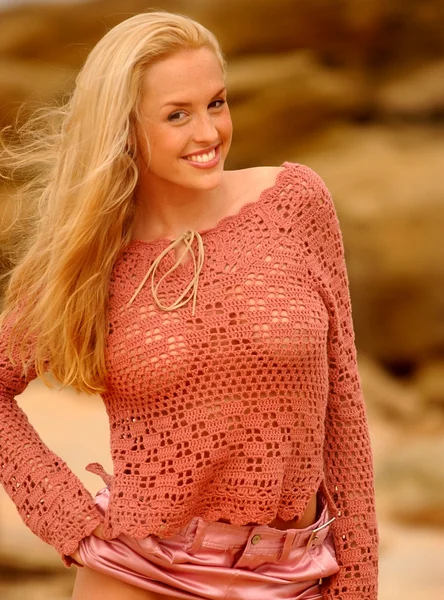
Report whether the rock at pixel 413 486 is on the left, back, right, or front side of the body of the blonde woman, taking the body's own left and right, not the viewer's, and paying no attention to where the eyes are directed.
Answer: back

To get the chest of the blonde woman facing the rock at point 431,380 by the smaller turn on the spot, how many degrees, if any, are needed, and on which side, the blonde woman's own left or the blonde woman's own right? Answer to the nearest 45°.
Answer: approximately 180°

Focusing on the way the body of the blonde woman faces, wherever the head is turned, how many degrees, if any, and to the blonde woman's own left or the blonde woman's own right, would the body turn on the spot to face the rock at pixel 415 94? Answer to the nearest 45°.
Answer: approximately 180°

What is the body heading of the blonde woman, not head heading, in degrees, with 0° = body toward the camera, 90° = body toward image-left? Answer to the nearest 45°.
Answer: approximately 0°

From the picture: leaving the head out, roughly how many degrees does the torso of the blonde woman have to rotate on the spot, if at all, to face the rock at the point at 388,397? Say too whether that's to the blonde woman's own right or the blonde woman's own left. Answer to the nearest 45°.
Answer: approximately 180°

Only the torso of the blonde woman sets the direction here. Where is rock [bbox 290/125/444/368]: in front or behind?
behind

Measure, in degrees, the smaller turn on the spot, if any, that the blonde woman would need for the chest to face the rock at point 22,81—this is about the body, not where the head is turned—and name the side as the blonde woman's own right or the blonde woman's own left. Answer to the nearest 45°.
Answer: approximately 180°

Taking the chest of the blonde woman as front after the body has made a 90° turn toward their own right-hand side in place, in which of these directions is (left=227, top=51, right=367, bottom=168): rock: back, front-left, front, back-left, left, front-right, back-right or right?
right
